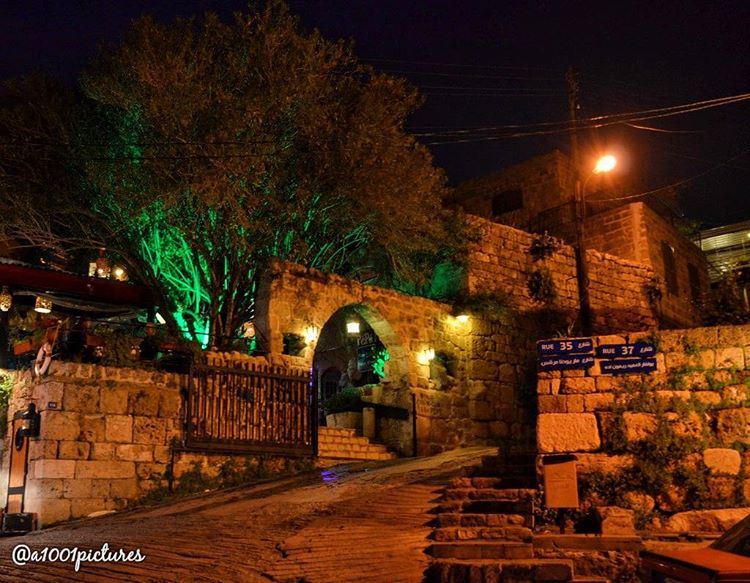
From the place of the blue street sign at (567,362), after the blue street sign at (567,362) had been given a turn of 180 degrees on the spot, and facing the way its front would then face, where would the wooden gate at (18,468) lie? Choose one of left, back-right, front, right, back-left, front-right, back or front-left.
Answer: left

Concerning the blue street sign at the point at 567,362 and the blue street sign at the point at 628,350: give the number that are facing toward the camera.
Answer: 2

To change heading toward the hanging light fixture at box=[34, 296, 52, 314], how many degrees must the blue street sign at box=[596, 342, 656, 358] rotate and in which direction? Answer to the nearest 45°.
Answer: approximately 90° to its right

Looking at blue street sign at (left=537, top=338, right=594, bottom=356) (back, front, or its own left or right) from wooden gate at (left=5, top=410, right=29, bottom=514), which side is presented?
right

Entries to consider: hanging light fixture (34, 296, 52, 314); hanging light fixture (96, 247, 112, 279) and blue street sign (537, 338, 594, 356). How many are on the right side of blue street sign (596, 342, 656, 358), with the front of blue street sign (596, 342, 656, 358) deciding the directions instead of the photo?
3

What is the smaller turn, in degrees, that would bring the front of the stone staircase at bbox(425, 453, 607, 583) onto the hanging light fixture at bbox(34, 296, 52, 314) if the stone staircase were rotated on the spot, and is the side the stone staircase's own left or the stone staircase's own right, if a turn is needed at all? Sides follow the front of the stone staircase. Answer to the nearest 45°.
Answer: approximately 135° to the stone staircase's own right

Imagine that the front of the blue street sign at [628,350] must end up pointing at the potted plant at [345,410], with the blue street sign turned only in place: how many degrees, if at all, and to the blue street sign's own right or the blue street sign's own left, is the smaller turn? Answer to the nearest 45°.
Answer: approximately 135° to the blue street sign's own right

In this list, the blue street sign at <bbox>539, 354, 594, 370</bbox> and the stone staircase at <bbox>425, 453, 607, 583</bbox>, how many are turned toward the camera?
2

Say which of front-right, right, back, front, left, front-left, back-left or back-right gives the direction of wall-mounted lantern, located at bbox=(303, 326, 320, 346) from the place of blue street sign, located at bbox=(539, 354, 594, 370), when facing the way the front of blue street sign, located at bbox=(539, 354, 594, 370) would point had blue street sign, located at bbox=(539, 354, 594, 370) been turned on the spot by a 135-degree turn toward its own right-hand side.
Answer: front
